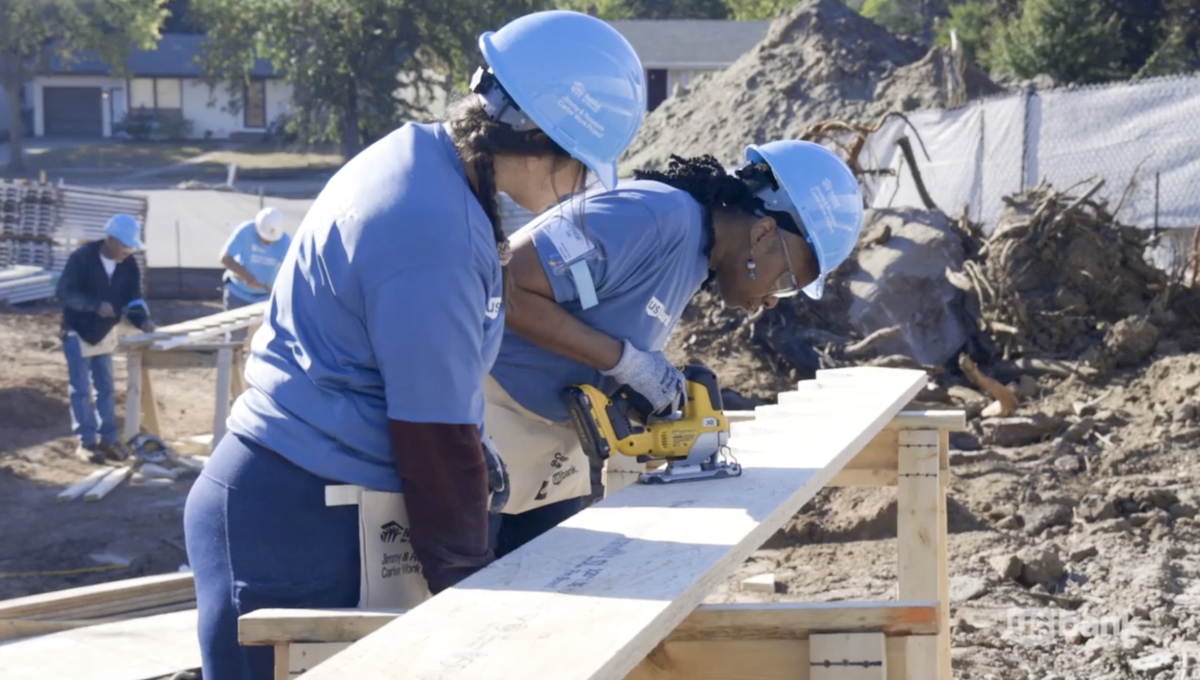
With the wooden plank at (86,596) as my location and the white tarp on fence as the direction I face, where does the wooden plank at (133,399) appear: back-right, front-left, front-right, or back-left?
front-left

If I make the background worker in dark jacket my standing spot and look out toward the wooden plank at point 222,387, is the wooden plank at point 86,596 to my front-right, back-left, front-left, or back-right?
front-right

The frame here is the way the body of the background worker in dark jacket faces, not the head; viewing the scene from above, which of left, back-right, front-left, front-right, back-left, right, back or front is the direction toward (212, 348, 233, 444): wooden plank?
front

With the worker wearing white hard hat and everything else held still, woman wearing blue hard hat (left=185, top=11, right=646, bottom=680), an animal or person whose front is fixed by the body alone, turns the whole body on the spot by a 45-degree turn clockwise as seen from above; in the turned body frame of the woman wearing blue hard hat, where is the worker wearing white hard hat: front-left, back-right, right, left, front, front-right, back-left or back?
back-left

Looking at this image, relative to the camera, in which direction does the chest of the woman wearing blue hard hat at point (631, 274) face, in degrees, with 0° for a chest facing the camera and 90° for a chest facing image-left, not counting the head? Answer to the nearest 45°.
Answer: approximately 315°

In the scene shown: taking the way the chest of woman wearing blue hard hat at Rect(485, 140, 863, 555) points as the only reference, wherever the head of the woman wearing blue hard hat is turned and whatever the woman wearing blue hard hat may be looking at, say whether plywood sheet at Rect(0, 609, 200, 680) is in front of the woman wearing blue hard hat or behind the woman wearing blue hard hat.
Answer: behind

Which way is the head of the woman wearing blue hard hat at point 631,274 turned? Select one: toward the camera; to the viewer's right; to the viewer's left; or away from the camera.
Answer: to the viewer's right

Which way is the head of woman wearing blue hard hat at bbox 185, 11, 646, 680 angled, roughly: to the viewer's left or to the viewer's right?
to the viewer's right

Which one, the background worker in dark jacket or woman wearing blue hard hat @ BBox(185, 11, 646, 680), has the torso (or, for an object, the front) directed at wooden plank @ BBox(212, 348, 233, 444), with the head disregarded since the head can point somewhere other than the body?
the background worker in dark jacket

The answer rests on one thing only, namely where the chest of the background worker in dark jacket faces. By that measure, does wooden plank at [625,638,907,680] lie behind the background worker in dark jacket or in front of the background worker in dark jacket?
in front
